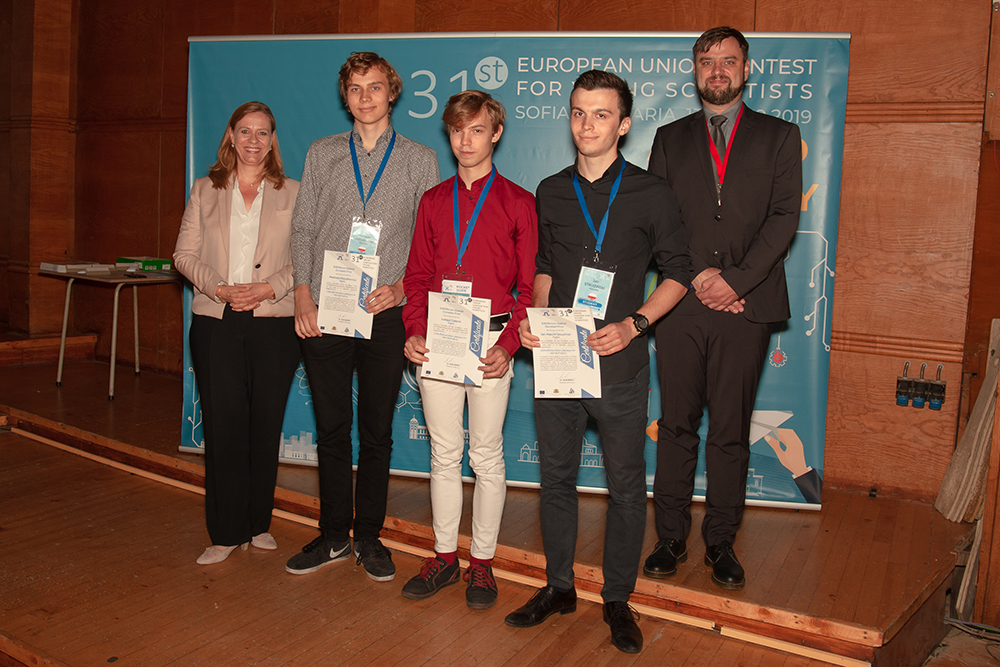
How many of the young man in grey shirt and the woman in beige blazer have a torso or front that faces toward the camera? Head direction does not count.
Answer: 2

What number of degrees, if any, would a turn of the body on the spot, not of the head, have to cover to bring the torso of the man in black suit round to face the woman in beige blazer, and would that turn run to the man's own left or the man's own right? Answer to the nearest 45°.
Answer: approximately 90° to the man's own right

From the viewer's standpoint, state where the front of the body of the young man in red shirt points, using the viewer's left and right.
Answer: facing the viewer

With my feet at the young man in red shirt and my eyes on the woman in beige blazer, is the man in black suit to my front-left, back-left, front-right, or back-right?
back-right

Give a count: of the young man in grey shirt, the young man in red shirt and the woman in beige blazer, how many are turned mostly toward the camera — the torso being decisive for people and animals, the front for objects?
3

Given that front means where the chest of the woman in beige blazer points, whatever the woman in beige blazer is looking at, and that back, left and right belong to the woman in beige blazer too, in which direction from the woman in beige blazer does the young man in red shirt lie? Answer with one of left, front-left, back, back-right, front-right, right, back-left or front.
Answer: front-left

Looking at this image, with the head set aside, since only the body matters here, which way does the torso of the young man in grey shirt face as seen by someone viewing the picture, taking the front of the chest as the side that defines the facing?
toward the camera

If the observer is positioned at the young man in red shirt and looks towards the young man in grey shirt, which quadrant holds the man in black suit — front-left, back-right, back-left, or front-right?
back-right

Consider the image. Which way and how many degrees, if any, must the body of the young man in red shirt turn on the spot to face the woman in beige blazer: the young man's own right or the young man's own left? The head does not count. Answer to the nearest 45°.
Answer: approximately 135° to the young man's own right

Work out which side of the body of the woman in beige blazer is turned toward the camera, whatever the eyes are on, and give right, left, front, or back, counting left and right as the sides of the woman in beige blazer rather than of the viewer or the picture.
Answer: front

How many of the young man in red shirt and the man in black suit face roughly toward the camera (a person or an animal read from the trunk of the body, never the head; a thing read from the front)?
2

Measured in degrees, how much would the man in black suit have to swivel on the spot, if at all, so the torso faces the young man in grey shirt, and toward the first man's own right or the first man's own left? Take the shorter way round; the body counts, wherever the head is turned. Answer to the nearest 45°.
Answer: approximately 90° to the first man's own right
